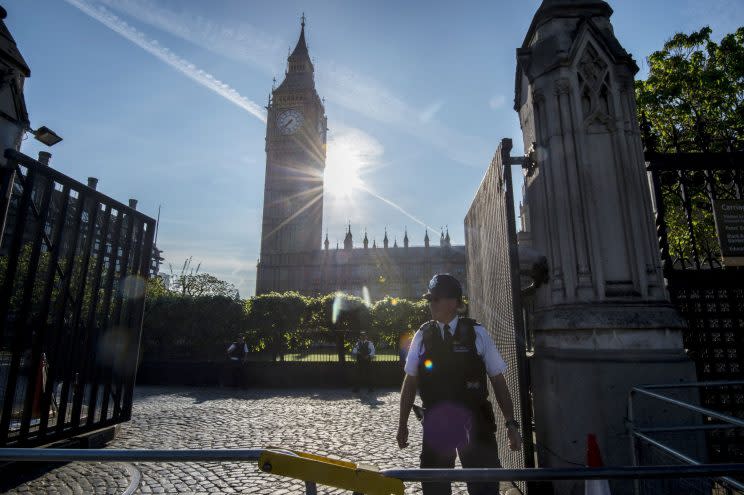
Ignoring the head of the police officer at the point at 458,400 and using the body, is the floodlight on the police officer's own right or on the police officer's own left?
on the police officer's own right

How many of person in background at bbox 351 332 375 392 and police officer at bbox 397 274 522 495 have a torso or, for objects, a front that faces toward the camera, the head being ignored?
2

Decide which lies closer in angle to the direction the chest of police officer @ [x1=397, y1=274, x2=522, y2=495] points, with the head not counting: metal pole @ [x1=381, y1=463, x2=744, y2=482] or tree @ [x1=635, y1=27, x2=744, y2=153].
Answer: the metal pole

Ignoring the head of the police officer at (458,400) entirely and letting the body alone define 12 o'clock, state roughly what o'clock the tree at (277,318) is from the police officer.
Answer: The tree is roughly at 5 o'clock from the police officer.

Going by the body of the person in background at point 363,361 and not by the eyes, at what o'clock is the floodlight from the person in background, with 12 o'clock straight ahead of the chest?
The floodlight is roughly at 1 o'clock from the person in background.

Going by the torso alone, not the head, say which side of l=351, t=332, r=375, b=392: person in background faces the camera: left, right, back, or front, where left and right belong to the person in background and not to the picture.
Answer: front

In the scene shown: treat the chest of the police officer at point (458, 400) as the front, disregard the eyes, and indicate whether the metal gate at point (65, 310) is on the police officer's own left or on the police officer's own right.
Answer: on the police officer's own right

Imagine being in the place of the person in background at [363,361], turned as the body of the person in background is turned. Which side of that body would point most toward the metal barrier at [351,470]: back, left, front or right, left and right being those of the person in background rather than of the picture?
front

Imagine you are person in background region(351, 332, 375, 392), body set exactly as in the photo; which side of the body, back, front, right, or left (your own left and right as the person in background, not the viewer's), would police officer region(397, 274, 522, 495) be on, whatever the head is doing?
front

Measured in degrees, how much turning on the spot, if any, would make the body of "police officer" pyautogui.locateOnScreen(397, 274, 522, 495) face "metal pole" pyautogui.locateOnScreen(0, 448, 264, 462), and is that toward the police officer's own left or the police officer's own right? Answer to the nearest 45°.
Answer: approximately 45° to the police officer's own right

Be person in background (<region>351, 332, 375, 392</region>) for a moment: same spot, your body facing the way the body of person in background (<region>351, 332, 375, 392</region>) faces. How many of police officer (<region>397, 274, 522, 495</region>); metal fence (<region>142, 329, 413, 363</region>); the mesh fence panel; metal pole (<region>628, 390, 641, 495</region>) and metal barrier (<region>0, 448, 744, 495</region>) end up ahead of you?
4

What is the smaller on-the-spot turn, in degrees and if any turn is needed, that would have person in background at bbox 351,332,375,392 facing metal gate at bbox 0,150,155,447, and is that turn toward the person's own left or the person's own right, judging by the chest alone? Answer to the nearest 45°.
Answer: approximately 45° to the person's own right

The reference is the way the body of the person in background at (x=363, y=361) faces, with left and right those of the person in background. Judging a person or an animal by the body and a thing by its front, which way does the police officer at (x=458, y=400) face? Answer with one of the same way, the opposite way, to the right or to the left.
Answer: the same way

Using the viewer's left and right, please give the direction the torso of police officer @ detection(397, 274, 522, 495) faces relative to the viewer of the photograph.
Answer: facing the viewer

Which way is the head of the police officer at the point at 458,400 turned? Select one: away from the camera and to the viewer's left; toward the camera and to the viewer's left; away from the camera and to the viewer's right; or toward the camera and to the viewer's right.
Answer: toward the camera and to the viewer's left
